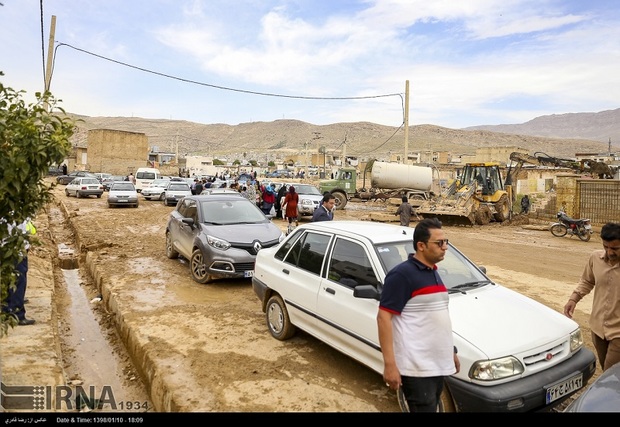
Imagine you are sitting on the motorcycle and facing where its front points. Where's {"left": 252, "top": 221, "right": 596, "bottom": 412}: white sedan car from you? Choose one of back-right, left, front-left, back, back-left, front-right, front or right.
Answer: left

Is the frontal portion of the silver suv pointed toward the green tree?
no

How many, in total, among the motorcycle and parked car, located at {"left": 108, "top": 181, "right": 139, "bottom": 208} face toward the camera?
1

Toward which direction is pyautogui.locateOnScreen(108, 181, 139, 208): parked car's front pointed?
toward the camera

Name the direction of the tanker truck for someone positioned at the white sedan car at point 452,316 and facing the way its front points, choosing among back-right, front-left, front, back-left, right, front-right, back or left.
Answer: back-left

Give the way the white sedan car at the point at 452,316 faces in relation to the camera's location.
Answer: facing the viewer and to the right of the viewer

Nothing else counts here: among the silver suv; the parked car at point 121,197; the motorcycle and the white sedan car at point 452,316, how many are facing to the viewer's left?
1

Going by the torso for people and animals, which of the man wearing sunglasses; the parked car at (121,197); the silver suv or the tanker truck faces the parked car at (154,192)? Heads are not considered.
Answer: the tanker truck

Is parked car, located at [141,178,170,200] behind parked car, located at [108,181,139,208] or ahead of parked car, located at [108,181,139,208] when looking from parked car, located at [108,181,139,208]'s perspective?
behind

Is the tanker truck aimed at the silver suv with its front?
no

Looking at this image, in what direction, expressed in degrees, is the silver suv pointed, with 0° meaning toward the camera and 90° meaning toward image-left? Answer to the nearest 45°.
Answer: approximately 315°

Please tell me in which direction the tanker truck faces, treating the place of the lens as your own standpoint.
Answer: facing to the left of the viewer

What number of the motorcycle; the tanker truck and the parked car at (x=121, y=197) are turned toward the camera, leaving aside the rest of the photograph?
1

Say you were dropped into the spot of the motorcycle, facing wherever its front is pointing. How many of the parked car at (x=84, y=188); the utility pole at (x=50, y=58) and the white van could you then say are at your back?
0

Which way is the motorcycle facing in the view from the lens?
facing to the left of the viewer

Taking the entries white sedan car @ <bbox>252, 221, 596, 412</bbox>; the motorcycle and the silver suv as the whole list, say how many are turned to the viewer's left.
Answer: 1
